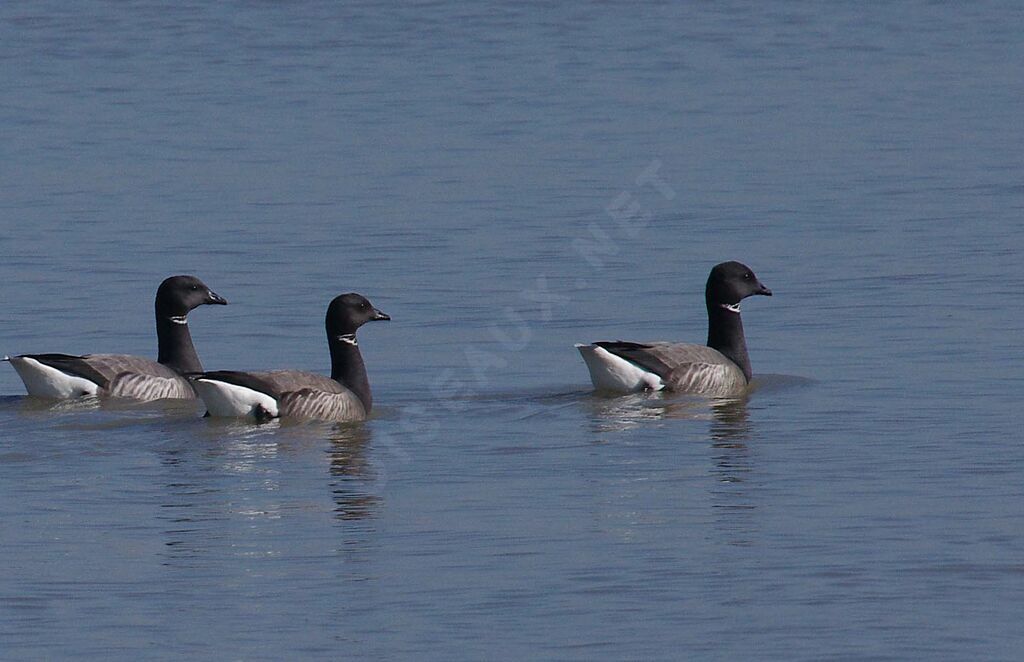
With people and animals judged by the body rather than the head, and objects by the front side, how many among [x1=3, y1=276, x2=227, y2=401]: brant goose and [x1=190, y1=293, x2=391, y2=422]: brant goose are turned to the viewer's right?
2

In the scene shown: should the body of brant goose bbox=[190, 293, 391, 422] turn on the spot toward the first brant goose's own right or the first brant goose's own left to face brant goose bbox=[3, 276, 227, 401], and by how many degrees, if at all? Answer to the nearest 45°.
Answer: approximately 135° to the first brant goose's own left

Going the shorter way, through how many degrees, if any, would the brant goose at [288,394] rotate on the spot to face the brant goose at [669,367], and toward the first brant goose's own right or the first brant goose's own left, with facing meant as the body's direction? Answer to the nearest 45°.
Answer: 0° — it already faces it

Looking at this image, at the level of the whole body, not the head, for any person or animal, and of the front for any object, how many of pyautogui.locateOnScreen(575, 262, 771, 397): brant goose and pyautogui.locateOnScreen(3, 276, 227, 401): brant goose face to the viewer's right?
2

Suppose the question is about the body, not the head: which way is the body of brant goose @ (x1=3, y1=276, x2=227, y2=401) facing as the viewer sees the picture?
to the viewer's right

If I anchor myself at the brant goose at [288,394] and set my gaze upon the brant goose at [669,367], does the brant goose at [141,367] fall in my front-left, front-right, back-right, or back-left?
back-left

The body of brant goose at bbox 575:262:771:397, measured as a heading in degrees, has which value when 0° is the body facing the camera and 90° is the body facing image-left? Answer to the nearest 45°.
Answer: approximately 270°

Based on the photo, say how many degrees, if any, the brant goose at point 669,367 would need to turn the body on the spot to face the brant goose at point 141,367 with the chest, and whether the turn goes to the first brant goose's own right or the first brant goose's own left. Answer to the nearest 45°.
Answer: approximately 180°

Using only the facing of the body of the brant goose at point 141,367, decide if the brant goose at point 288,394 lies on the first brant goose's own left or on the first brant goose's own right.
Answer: on the first brant goose's own right

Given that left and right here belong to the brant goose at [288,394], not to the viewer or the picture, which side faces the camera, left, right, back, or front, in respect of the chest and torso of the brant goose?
right
